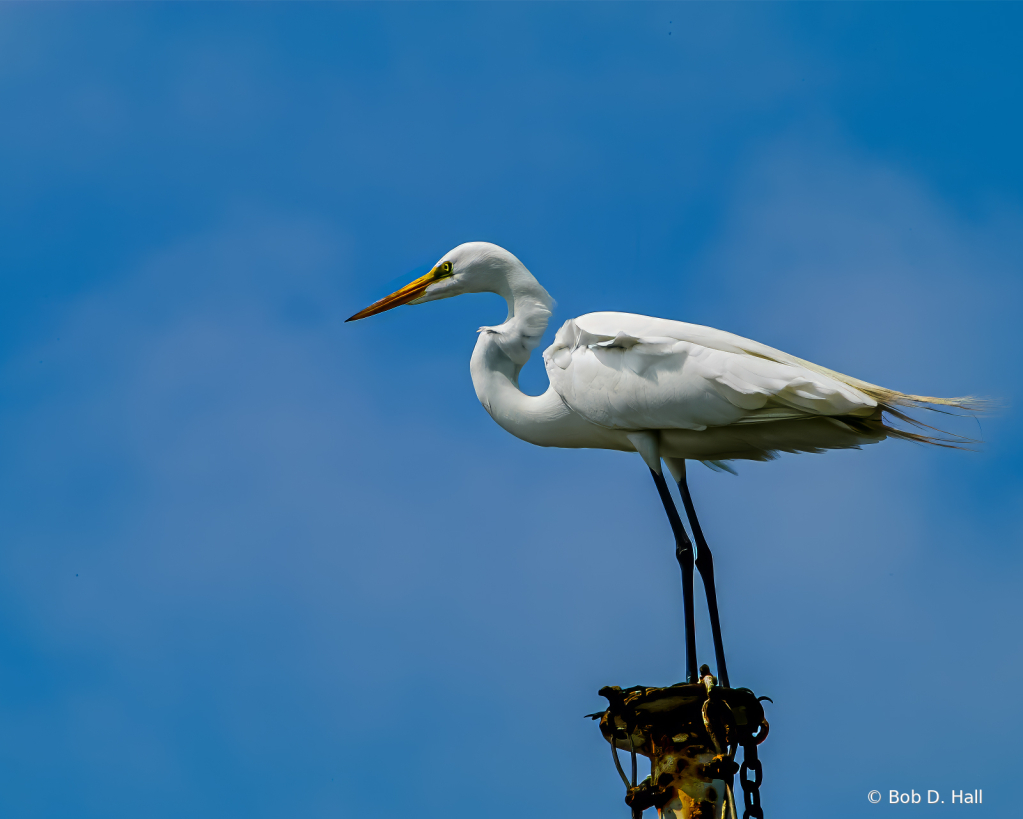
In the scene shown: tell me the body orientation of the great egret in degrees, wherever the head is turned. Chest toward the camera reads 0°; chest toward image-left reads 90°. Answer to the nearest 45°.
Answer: approximately 90°
